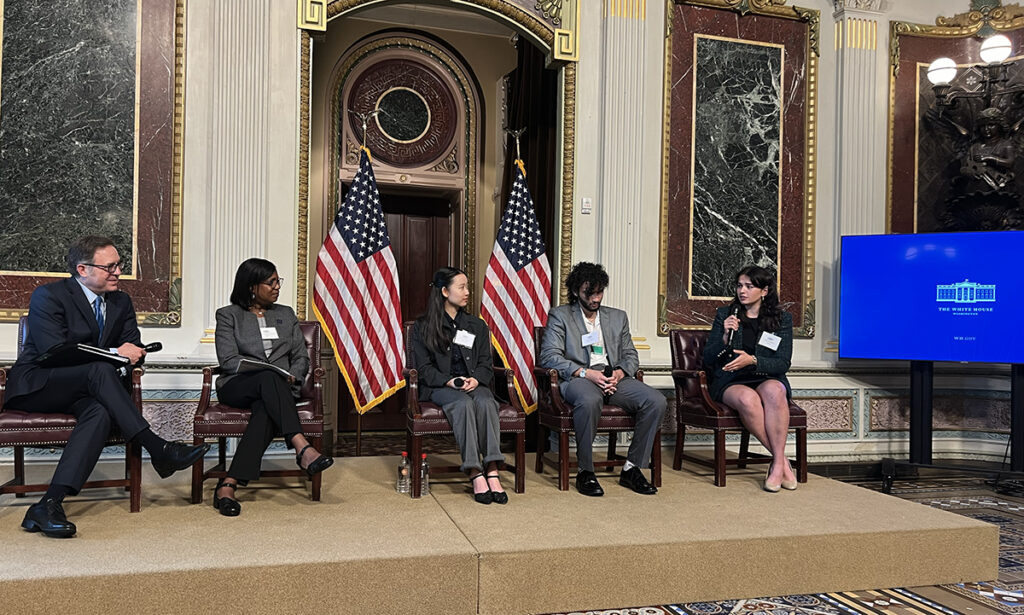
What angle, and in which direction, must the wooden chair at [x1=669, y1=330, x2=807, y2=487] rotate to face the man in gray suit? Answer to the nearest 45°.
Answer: approximately 90° to its right

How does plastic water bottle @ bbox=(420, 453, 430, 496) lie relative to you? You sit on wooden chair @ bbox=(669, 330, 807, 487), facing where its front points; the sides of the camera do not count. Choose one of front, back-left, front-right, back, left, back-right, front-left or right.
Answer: right

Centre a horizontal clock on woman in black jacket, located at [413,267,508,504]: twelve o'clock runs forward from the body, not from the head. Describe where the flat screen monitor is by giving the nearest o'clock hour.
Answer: The flat screen monitor is roughly at 10 o'clock from the woman in black jacket.

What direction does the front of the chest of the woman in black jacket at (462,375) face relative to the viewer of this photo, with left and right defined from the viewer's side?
facing the viewer and to the right of the viewer

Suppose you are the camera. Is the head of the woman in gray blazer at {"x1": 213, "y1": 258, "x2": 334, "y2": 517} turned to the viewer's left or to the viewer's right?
to the viewer's right

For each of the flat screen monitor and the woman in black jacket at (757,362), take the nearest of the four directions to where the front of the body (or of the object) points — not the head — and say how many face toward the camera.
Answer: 2

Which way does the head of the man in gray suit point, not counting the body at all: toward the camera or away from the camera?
toward the camera

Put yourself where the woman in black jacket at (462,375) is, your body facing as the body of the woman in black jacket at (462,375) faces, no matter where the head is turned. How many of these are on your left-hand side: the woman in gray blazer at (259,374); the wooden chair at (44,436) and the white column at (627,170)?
1

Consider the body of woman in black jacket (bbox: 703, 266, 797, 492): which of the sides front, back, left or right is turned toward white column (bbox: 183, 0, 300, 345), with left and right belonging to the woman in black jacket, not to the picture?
right

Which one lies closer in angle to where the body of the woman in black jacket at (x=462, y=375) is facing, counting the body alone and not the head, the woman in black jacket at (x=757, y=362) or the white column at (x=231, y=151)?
the woman in black jacket

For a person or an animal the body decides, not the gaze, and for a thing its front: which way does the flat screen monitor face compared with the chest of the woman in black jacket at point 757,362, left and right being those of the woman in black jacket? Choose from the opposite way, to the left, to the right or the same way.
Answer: the same way

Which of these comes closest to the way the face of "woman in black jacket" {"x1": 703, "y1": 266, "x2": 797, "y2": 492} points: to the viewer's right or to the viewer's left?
to the viewer's left

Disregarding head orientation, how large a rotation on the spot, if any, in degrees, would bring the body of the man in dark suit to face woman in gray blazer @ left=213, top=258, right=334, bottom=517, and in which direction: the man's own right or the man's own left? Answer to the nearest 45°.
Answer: approximately 45° to the man's own left

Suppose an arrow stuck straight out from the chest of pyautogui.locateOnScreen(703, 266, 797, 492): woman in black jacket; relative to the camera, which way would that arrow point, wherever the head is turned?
toward the camera

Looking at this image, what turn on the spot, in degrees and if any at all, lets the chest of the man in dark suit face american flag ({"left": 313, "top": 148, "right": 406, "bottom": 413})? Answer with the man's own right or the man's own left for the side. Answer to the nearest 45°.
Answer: approximately 90° to the man's own left

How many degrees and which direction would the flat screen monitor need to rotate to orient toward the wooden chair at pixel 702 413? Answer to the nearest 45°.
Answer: approximately 45° to its right
